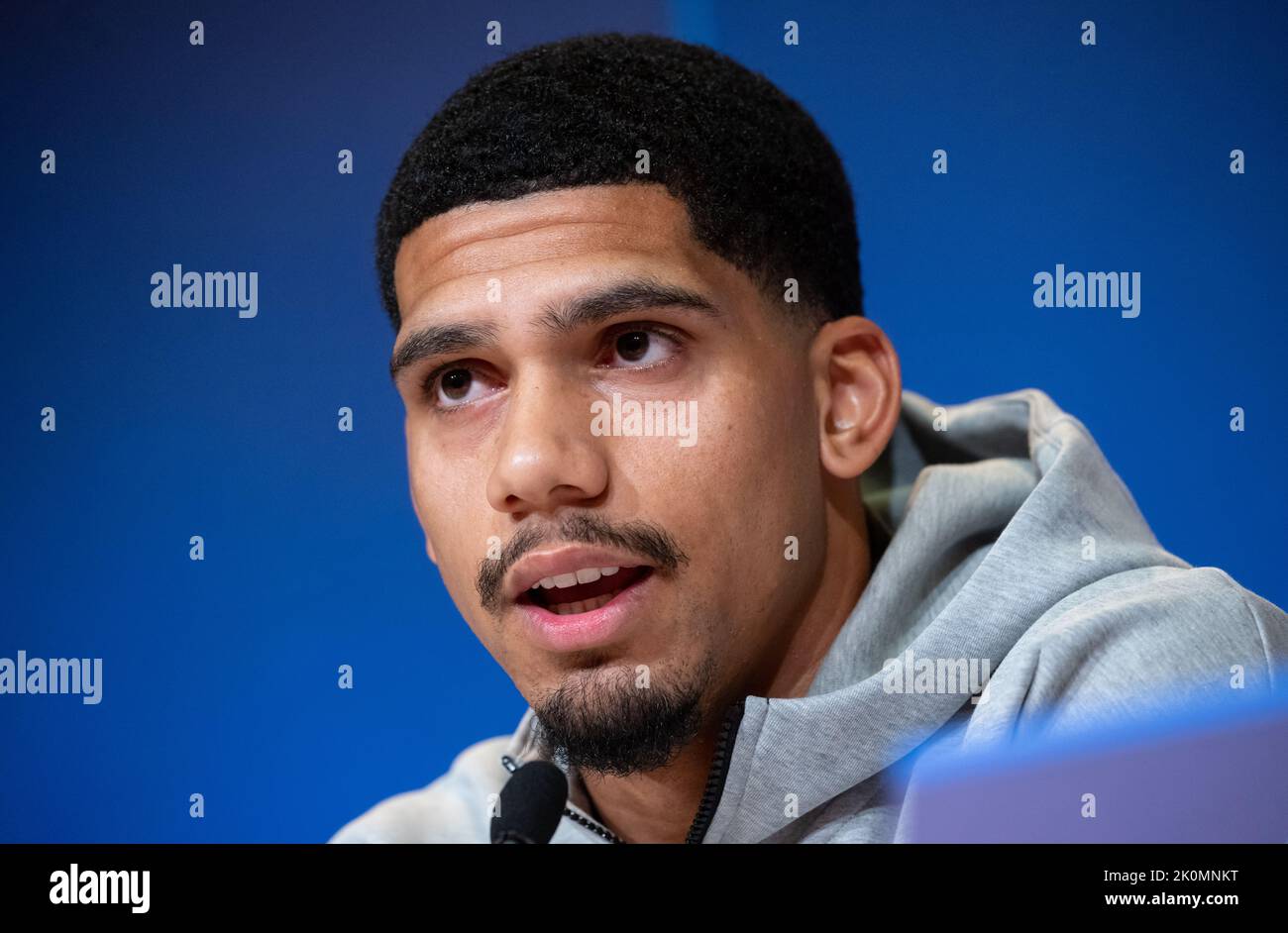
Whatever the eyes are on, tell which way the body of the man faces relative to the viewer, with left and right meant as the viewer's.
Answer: facing the viewer and to the left of the viewer

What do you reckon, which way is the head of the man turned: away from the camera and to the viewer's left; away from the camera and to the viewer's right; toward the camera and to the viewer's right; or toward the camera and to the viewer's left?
toward the camera and to the viewer's left
